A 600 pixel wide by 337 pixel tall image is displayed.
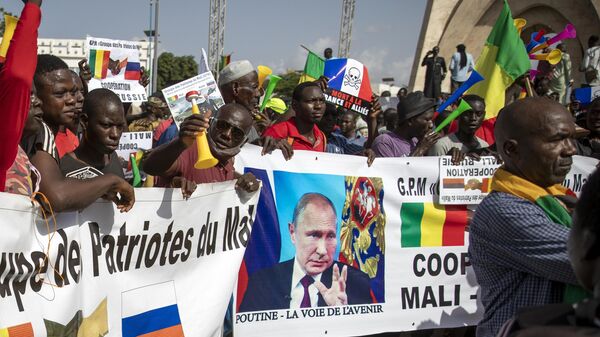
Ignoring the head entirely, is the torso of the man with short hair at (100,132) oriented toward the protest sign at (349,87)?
no

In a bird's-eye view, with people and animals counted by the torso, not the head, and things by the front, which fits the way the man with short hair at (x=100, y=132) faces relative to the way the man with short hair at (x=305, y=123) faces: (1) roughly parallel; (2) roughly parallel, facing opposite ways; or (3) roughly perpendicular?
roughly parallel

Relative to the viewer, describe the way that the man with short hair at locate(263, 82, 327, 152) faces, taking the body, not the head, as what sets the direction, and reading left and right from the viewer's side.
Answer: facing the viewer and to the right of the viewer

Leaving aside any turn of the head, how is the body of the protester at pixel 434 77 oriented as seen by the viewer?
toward the camera

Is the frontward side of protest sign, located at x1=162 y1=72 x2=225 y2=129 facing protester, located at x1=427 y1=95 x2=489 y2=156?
no

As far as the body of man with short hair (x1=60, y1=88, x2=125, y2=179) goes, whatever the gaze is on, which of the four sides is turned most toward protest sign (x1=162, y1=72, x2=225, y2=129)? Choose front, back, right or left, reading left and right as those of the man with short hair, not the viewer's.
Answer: left

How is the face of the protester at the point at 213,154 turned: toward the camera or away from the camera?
toward the camera

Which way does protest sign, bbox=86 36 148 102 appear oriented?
toward the camera

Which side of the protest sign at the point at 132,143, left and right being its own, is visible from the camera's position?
front

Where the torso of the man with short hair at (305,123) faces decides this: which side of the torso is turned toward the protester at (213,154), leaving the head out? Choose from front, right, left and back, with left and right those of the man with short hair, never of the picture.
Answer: right

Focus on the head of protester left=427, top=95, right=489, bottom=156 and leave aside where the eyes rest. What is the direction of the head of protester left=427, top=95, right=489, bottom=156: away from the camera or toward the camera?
toward the camera

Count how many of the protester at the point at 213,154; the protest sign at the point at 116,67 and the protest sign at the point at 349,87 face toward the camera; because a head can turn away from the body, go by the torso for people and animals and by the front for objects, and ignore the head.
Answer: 3

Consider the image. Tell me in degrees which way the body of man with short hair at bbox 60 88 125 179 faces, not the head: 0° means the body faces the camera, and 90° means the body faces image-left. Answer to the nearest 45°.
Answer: approximately 315°
